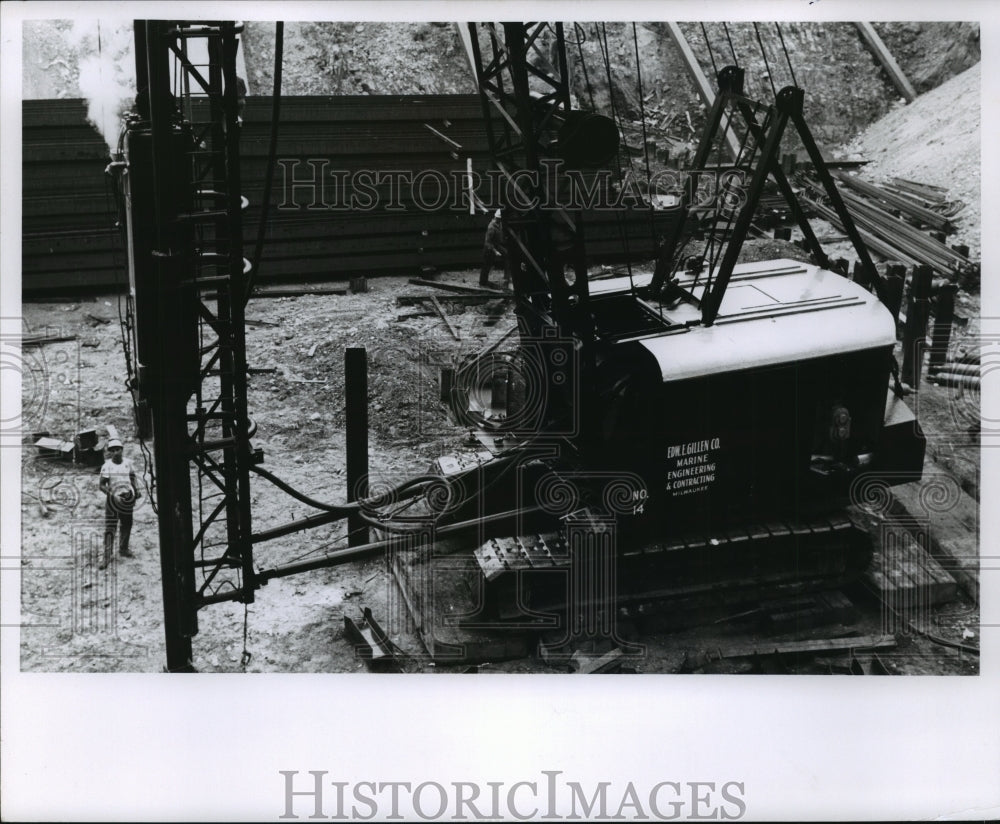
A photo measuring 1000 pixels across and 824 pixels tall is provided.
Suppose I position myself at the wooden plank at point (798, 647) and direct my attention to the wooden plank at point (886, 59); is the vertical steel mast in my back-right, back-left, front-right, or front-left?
back-left

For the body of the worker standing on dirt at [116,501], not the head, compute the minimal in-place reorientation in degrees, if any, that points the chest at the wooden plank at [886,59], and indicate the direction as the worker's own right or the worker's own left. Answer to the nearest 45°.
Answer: approximately 90° to the worker's own left

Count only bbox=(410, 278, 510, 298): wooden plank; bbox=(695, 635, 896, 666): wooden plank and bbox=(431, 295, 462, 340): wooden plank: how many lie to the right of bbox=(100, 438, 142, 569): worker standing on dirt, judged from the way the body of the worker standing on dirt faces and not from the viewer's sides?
0

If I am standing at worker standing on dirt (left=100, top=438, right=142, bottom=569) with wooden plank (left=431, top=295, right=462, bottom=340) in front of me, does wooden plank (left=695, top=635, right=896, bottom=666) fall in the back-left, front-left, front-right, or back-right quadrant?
front-right

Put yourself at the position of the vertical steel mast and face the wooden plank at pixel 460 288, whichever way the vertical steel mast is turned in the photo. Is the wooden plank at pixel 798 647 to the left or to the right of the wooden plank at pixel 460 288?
right

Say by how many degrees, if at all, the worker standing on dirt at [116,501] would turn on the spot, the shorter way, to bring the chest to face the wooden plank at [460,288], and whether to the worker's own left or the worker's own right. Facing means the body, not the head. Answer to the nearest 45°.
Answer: approximately 90° to the worker's own left

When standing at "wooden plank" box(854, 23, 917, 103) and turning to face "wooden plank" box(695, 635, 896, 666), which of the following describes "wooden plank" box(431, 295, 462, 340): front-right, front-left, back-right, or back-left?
front-right

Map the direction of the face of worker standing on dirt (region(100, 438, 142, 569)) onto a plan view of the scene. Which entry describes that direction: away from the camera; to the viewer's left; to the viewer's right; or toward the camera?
toward the camera

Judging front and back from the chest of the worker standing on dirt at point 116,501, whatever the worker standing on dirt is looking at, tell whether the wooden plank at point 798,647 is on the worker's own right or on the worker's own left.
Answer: on the worker's own left

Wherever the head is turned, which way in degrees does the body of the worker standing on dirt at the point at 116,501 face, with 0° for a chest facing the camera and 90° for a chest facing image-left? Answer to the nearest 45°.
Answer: approximately 0°
